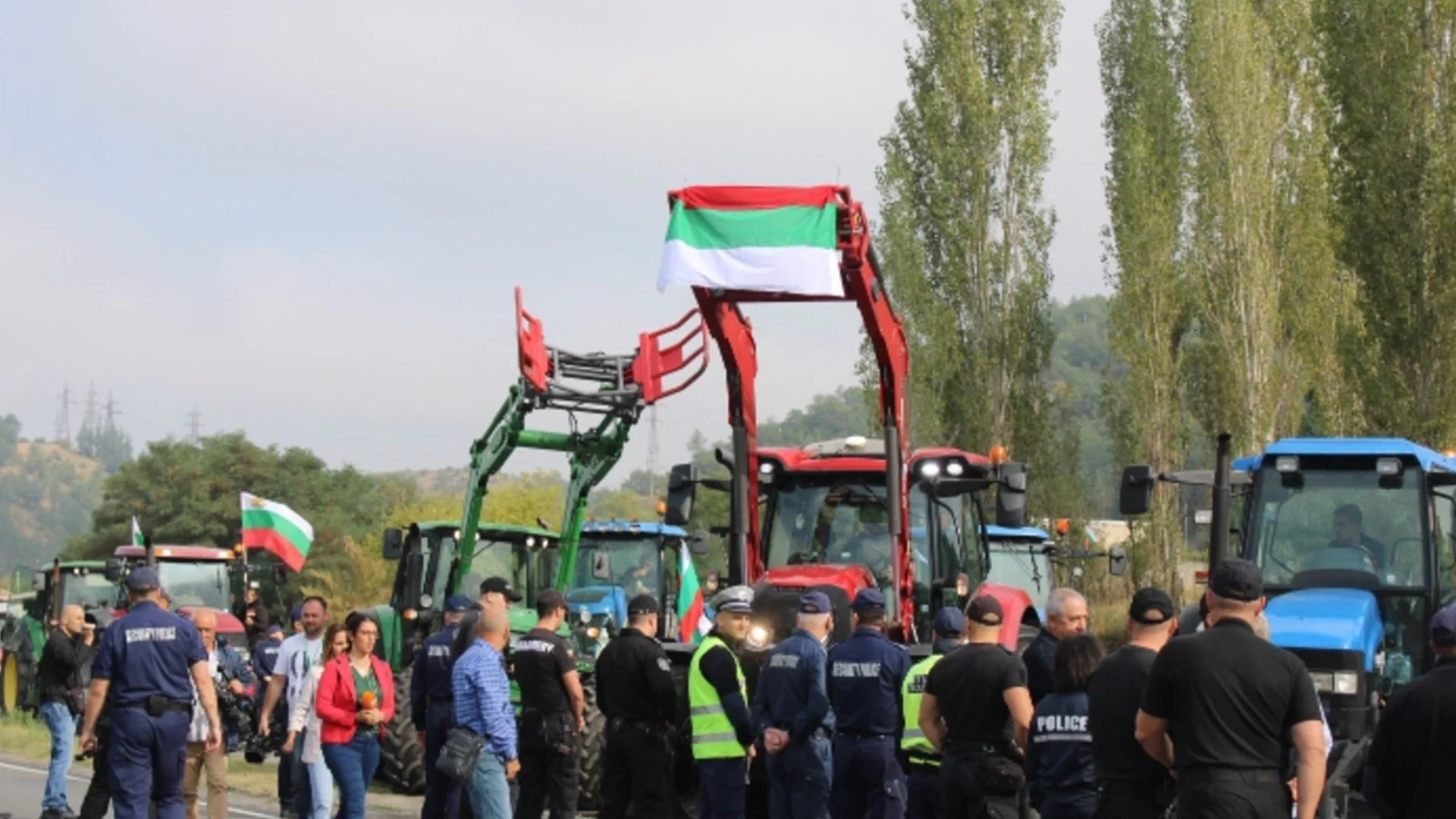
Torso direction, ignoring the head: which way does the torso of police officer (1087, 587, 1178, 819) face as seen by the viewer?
away from the camera

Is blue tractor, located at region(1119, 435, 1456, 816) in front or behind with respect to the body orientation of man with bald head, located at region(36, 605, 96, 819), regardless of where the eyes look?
in front

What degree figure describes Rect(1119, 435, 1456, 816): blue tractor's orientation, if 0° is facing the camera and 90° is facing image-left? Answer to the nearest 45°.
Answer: approximately 45°

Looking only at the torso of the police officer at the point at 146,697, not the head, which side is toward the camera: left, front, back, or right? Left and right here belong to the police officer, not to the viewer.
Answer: back

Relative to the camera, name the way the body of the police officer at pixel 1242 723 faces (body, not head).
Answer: away from the camera

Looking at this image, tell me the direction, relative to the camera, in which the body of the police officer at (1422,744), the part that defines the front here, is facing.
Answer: away from the camera

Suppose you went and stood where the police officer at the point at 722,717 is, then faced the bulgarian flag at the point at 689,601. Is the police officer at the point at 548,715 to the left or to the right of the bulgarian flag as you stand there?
left

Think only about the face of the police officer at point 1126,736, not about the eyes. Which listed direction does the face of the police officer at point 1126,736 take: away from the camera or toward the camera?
away from the camera

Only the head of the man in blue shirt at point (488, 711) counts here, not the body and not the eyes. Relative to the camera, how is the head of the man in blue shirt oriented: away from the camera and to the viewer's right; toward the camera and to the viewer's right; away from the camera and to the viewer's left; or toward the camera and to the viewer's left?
away from the camera and to the viewer's right
